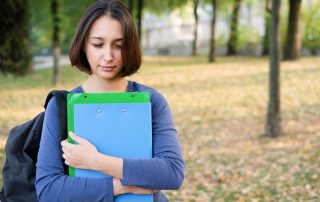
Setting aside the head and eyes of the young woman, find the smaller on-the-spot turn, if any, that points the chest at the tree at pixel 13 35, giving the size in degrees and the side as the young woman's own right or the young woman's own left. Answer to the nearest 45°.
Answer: approximately 180°

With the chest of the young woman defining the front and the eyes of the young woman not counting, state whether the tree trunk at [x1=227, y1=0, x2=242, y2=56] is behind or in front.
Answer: behind

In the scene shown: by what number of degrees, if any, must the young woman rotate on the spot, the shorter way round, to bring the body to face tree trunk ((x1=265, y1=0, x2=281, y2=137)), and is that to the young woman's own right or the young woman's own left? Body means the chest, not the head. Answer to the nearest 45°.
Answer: approximately 135° to the young woman's own left

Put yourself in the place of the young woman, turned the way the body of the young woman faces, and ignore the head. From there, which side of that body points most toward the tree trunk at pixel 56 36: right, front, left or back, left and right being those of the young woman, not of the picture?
back

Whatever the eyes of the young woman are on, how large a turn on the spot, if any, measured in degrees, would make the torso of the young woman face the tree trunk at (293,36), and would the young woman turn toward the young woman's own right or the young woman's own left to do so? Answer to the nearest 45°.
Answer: approximately 135° to the young woman's own left

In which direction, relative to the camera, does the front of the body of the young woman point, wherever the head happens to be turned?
toward the camera

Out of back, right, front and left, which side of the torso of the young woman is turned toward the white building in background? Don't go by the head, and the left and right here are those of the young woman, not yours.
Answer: back

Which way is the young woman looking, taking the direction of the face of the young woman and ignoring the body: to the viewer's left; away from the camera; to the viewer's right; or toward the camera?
toward the camera
